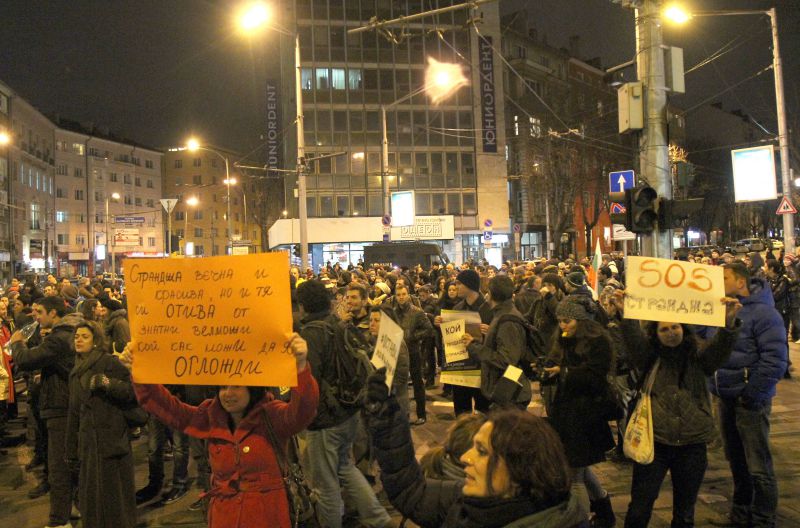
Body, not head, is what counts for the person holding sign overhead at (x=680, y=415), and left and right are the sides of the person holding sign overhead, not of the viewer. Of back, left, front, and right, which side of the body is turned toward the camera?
front

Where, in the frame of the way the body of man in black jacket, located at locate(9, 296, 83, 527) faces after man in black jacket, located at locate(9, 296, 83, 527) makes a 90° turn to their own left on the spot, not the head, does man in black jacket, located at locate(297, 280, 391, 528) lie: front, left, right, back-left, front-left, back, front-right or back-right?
front-left

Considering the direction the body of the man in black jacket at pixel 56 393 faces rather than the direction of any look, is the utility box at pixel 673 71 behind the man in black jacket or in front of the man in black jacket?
behind

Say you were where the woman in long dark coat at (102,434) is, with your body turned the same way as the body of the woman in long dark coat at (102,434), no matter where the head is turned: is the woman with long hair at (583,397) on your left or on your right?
on your left

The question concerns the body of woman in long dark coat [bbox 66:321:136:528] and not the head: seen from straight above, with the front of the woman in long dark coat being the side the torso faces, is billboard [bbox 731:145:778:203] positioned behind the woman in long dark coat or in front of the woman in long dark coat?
behind

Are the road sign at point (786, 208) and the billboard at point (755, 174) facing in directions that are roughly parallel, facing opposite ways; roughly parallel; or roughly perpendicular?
roughly parallel

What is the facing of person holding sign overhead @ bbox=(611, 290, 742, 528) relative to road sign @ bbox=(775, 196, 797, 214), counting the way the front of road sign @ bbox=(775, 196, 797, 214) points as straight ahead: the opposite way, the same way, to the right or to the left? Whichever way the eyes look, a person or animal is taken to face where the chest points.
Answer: the same way

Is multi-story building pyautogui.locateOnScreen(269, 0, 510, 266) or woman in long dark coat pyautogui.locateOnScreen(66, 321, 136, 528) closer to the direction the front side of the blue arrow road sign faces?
the woman in long dark coat

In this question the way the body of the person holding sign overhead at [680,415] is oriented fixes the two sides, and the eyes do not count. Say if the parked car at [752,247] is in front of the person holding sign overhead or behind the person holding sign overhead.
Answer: behind

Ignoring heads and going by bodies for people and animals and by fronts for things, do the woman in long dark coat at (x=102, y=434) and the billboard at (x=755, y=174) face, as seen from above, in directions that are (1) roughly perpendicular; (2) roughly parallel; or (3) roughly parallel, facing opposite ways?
roughly parallel

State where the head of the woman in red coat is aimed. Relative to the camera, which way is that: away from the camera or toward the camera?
toward the camera

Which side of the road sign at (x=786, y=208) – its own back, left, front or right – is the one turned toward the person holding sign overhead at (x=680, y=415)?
front

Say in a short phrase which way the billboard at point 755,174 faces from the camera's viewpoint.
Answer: facing the viewer

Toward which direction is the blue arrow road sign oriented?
toward the camera

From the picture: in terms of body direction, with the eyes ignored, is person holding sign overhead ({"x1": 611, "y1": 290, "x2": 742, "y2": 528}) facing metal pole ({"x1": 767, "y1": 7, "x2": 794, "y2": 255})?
no
